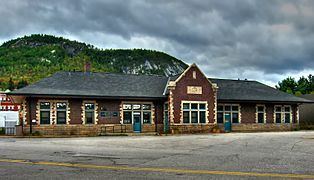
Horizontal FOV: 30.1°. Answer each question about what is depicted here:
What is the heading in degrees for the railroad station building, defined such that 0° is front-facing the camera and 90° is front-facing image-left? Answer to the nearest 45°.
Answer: approximately 0°
